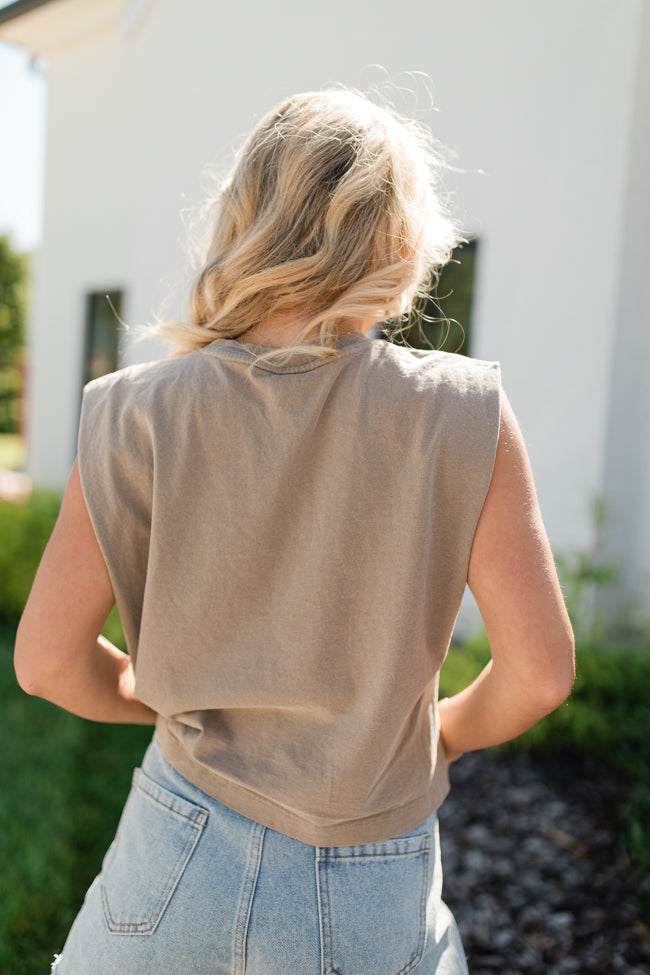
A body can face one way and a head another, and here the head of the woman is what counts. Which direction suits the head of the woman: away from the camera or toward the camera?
away from the camera

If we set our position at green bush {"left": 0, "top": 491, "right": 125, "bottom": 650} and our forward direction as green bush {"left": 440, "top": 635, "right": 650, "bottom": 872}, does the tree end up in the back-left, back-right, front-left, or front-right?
back-left

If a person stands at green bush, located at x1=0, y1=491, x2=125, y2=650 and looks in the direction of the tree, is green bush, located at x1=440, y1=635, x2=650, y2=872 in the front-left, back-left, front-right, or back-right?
back-right

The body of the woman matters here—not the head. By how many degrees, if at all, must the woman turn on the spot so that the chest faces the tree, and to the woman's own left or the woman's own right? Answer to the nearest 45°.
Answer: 0° — they already face it

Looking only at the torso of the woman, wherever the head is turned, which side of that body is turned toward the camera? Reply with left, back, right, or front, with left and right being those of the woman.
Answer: back
